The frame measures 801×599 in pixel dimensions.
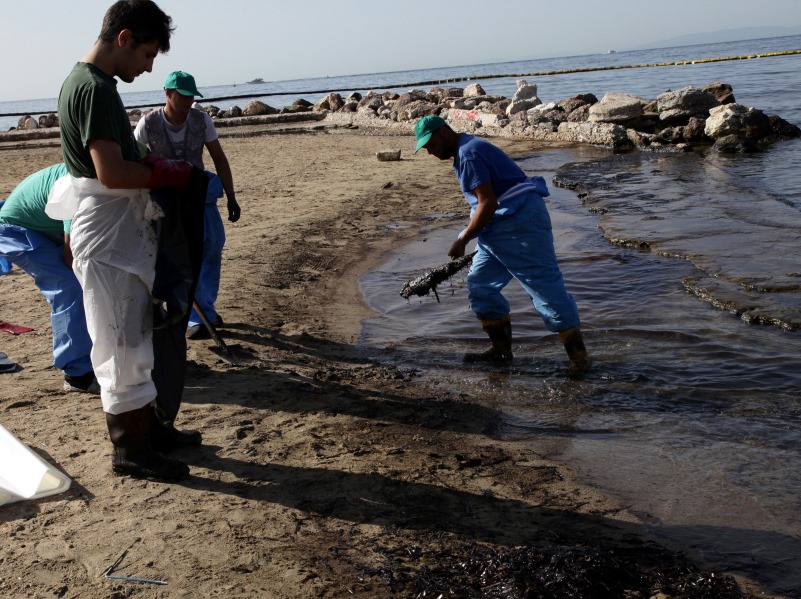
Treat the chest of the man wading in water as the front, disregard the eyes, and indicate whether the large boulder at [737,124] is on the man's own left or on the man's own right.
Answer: on the man's own right

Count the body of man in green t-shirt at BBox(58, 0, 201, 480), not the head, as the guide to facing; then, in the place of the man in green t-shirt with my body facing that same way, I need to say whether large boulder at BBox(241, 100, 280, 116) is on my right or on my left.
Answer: on my left

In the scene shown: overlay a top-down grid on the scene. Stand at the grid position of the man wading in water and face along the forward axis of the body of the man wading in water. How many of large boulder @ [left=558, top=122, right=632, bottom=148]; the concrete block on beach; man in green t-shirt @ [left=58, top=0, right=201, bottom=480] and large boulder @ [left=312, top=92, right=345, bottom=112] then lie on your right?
3

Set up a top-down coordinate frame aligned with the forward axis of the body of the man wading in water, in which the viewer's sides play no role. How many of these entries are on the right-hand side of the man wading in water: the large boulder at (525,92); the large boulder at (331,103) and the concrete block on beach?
3

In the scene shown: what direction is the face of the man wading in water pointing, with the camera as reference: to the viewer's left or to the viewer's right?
to the viewer's left

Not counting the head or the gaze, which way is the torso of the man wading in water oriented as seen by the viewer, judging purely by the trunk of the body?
to the viewer's left

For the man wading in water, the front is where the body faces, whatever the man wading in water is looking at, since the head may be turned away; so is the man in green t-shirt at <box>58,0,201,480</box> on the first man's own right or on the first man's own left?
on the first man's own left

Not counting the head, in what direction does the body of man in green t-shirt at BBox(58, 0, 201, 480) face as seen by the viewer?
to the viewer's right

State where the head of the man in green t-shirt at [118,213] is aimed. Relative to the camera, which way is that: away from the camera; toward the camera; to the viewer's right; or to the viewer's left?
to the viewer's right
